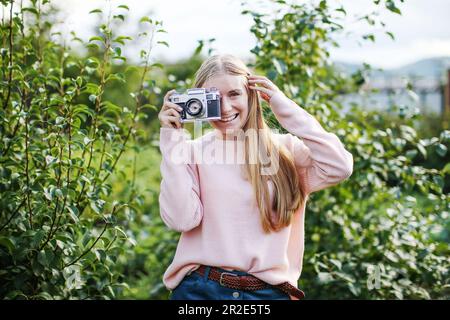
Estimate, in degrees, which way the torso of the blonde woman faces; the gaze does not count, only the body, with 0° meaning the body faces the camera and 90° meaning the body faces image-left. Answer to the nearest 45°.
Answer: approximately 0°

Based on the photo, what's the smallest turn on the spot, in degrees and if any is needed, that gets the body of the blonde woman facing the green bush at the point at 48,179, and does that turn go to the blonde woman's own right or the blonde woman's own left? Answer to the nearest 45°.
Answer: approximately 135° to the blonde woman's own right
